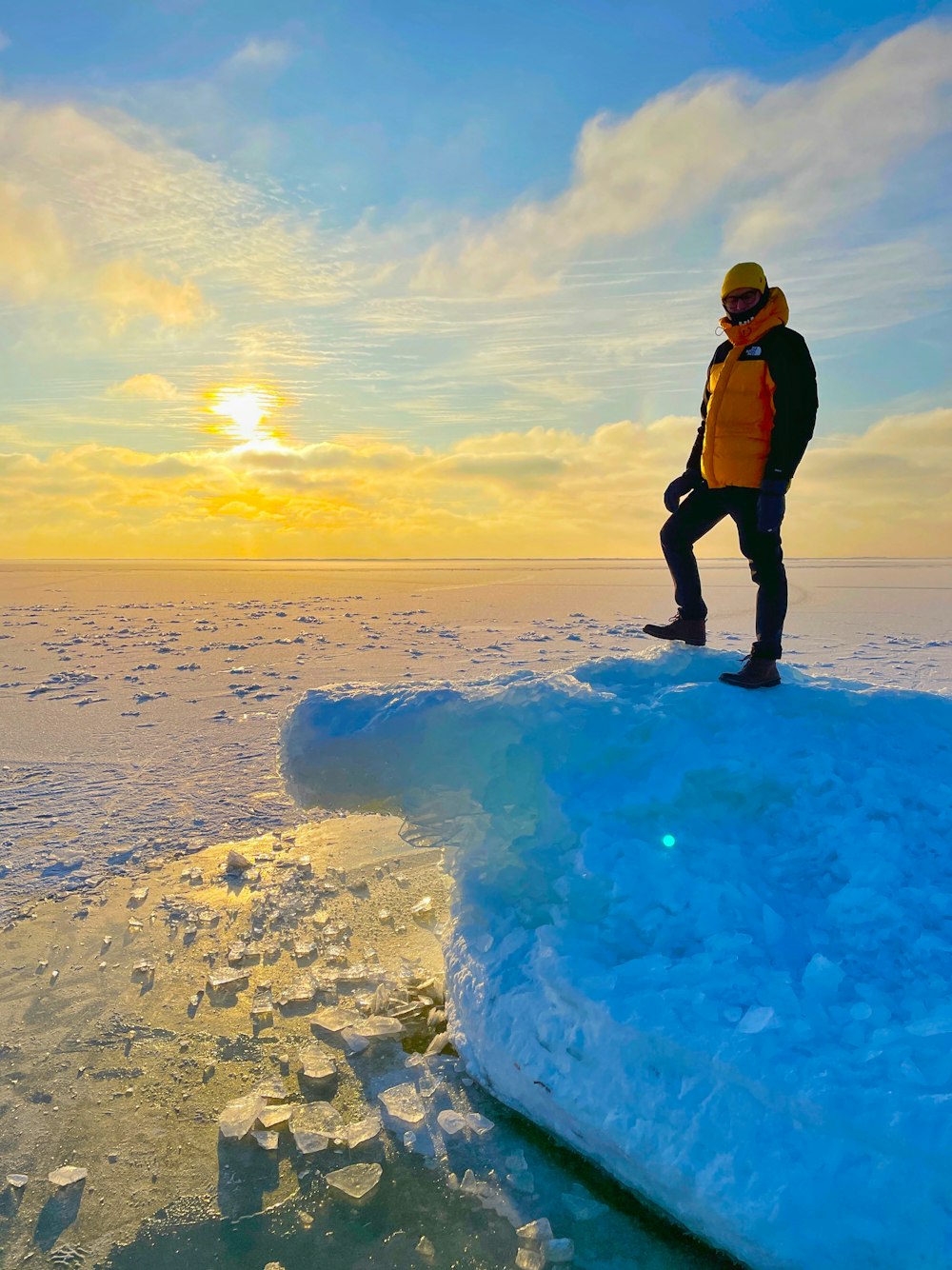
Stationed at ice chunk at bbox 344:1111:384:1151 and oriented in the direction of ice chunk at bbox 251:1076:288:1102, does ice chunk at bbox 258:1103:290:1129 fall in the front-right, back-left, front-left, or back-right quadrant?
front-left

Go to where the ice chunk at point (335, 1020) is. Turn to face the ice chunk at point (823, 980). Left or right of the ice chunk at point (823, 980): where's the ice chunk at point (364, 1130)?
right

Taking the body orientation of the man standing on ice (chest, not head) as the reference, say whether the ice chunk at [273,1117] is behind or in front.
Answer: in front

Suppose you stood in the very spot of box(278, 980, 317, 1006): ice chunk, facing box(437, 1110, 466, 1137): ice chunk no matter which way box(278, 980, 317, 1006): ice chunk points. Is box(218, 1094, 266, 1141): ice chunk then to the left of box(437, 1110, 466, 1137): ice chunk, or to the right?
right

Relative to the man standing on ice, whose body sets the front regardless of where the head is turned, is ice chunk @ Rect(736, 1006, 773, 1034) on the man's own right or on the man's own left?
on the man's own left

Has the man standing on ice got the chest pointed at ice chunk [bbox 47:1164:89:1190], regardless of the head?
yes
